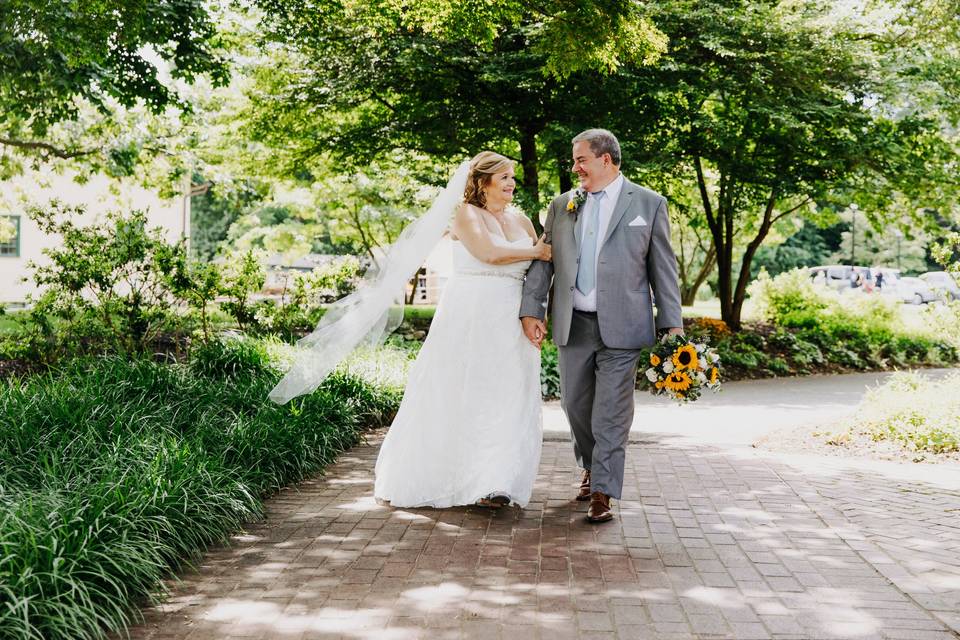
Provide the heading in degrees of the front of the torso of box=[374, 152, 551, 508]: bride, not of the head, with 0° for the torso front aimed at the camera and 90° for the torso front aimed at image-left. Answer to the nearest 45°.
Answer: approximately 315°

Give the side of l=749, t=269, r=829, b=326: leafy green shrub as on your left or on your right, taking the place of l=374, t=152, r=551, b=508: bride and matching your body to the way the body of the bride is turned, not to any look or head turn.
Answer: on your left

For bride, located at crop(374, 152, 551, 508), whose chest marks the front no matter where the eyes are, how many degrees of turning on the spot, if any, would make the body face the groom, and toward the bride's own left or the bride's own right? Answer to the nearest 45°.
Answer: approximately 45° to the bride's own left

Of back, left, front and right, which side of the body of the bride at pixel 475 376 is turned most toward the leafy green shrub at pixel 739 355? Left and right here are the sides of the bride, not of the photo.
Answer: left

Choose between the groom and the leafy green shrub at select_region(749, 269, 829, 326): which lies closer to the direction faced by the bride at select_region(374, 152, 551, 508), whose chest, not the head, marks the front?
the groom
